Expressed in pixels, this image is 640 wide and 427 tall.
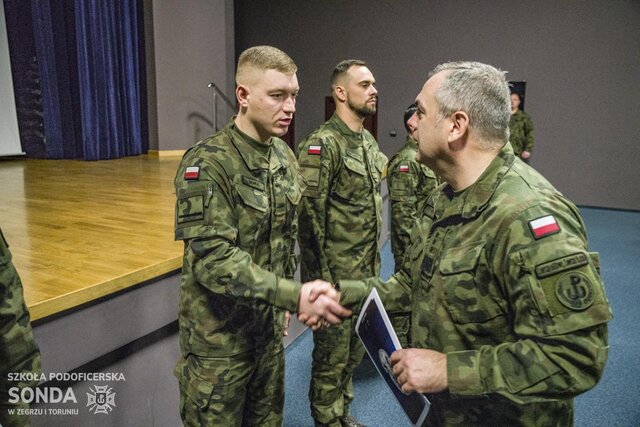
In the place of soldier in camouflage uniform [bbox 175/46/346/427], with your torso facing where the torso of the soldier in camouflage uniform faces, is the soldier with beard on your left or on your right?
on your left

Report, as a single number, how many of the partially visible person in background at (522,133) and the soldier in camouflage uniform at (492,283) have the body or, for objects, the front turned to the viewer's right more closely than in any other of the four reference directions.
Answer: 0

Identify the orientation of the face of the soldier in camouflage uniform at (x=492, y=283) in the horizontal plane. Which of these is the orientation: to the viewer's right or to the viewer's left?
to the viewer's left

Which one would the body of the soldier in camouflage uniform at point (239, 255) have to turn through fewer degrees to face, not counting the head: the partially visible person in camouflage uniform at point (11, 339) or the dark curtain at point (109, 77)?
the partially visible person in camouflage uniform

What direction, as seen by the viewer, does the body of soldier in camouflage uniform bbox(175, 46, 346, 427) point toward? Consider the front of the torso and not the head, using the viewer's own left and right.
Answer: facing the viewer and to the right of the viewer

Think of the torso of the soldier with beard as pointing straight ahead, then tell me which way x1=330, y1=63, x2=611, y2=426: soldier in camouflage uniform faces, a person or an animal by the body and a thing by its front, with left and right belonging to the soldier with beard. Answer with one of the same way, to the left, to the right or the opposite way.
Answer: to the right

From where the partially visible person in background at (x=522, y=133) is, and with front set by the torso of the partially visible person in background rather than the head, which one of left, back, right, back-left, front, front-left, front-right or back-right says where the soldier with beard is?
front-left

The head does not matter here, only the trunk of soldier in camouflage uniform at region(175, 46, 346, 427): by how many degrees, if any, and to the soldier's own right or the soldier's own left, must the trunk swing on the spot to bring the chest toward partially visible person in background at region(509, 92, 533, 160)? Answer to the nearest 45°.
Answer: approximately 90° to the soldier's own left

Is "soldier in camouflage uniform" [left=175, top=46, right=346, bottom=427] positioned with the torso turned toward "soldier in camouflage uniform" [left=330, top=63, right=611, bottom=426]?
yes

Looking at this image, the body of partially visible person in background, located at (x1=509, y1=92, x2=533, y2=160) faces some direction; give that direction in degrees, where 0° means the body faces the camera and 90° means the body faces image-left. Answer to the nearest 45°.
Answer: approximately 45°

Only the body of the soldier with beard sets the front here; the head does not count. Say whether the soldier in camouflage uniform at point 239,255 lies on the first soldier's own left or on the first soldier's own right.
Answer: on the first soldier's own right
